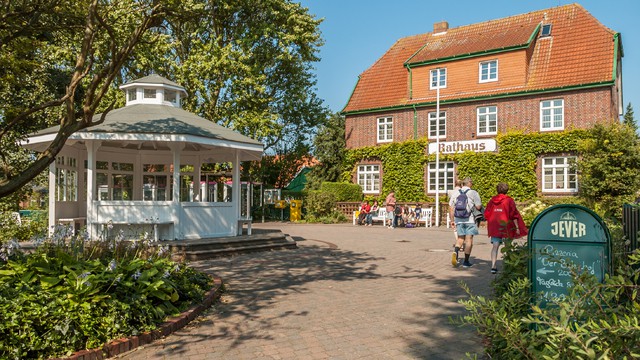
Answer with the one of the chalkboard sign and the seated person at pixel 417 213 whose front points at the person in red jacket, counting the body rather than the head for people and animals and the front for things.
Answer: the seated person

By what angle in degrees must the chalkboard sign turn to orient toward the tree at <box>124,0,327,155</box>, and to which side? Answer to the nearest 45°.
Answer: approximately 135° to its right

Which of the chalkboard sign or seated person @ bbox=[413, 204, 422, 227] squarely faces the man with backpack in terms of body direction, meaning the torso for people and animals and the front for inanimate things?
the seated person

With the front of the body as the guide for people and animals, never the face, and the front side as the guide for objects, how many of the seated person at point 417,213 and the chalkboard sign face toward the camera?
2

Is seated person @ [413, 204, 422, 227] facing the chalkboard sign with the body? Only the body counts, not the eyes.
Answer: yes

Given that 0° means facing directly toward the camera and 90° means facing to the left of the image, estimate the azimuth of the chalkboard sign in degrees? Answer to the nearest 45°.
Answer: approximately 0°

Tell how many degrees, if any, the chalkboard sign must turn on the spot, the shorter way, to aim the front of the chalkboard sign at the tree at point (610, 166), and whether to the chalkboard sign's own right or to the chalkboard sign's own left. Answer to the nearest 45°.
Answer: approximately 180°

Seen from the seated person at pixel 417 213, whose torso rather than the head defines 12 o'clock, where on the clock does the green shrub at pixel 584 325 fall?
The green shrub is roughly at 12 o'clock from the seated person.
